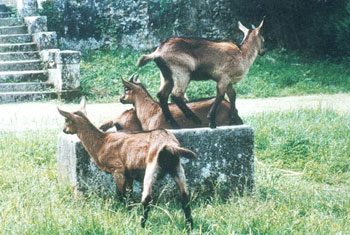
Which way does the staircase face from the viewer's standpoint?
toward the camera

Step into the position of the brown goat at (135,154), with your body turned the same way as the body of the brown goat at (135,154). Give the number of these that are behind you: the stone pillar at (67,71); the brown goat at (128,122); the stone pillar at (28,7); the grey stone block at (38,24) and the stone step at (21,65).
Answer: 0

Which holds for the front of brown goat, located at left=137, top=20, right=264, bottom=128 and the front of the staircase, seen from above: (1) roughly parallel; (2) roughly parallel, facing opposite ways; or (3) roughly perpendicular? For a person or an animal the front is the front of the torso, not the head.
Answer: roughly perpendicular

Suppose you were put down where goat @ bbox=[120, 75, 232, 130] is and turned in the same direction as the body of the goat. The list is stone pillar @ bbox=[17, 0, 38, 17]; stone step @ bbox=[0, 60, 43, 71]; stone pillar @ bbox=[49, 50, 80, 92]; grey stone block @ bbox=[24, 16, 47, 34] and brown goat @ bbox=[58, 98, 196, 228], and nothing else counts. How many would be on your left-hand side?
1

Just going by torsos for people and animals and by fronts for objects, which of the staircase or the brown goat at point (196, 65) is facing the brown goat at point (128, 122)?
the staircase

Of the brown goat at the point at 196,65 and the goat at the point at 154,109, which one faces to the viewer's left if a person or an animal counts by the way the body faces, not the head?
the goat

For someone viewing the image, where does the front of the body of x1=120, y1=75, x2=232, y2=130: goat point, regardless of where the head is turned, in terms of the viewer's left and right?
facing to the left of the viewer

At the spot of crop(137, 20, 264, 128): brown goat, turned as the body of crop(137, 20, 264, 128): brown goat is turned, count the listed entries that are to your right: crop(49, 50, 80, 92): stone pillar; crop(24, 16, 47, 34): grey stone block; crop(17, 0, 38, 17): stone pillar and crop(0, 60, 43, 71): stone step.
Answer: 0

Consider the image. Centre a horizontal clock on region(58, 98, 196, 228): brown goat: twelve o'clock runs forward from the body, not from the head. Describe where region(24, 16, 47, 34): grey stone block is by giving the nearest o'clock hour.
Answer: The grey stone block is roughly at 1 o'clock from the brown goat.

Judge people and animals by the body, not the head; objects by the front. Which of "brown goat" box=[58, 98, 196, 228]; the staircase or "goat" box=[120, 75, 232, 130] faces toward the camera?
the staircase

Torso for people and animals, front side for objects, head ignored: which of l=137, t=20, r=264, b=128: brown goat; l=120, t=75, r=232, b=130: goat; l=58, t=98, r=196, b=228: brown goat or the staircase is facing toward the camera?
the staircase

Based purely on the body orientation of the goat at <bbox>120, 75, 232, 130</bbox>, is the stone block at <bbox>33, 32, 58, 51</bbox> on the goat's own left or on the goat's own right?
on the goat's own right

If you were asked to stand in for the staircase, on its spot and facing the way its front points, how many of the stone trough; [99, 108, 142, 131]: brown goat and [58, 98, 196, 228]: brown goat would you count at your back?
0

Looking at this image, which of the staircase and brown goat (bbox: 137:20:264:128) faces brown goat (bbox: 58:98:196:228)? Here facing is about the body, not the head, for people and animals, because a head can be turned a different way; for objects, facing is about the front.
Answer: the staircase

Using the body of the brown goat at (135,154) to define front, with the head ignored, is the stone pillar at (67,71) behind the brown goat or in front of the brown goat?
in front

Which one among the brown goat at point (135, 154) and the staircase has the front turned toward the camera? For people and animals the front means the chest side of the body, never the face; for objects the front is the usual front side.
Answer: the staircase

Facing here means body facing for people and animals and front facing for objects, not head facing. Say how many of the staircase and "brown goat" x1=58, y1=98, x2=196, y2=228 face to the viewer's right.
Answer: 0

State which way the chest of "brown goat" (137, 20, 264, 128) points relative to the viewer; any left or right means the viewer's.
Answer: facing to the right of the viewer
